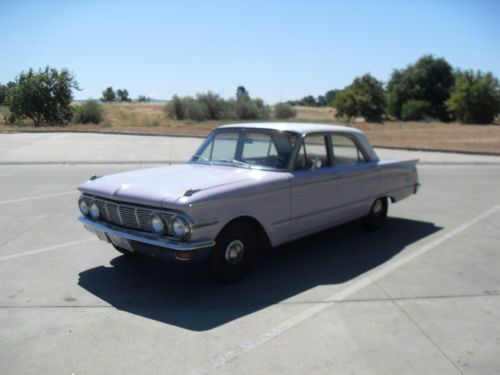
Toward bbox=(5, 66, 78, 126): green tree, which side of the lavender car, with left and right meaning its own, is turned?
right

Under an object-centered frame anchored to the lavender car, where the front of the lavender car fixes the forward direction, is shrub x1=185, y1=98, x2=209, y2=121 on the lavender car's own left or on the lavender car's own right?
on the lavender car's own right

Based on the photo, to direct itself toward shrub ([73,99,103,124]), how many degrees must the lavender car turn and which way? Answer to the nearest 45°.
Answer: approximately 135° to its right

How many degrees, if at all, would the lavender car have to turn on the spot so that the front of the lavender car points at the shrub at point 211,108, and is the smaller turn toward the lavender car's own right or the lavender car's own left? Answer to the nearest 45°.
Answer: approximately 135° to the lavender car's own right

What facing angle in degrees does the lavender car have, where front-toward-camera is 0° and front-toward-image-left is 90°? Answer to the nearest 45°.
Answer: approximately 45°

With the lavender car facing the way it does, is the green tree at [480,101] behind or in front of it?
behind

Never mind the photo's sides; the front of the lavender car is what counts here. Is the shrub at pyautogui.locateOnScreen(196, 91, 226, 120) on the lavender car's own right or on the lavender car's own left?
on the lavender car's own right

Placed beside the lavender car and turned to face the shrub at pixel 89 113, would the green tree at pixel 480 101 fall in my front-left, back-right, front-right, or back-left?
front-right

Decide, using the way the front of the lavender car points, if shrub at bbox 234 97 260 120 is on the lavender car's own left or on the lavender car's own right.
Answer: on the lavender car's own right
